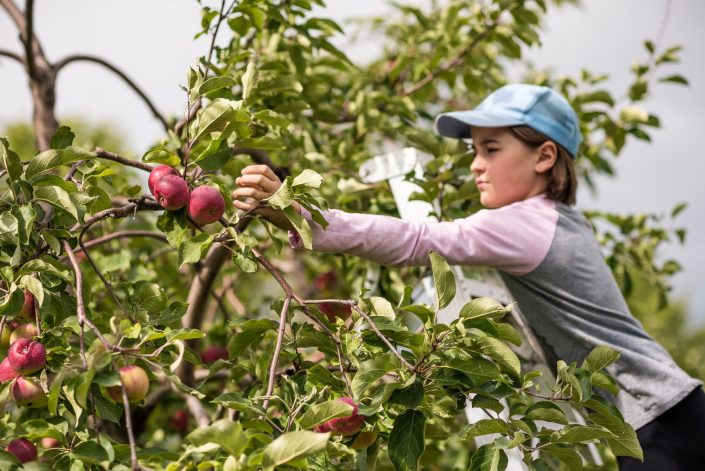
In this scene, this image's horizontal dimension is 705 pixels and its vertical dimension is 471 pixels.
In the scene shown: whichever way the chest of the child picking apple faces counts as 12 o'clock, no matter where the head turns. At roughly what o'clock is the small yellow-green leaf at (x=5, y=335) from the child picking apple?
The small yellow-green leaf is roughly at 11 o'clock from the child picking apple.

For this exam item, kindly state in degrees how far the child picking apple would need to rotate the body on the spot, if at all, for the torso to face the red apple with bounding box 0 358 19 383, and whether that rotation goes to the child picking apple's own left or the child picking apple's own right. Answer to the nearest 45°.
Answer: approximately 45° to the child picking apple's own left

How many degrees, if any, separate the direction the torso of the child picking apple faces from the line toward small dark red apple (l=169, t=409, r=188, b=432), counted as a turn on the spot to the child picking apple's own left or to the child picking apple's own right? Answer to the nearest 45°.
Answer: approximately 45° to the child picking apple's own right

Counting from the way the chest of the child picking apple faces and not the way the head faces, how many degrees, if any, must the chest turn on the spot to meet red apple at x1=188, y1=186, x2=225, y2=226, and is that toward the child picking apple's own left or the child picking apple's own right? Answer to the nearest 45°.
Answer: approximately 45° to the child picking apple's own left

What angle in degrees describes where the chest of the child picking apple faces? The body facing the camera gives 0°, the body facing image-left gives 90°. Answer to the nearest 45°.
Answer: approximately 90°

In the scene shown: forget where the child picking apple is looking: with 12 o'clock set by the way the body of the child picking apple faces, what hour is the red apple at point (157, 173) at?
The red apple is roughly at 11 o'clock from the child picking apple.

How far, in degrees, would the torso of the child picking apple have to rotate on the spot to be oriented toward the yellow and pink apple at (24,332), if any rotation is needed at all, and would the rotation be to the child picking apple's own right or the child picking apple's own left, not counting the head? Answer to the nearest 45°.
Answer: approximately 45° to the child picking apple's own left

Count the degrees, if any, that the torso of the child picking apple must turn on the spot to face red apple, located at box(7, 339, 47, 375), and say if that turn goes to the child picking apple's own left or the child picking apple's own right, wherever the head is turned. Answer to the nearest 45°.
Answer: approximately 45° to the child picking apple's own left
